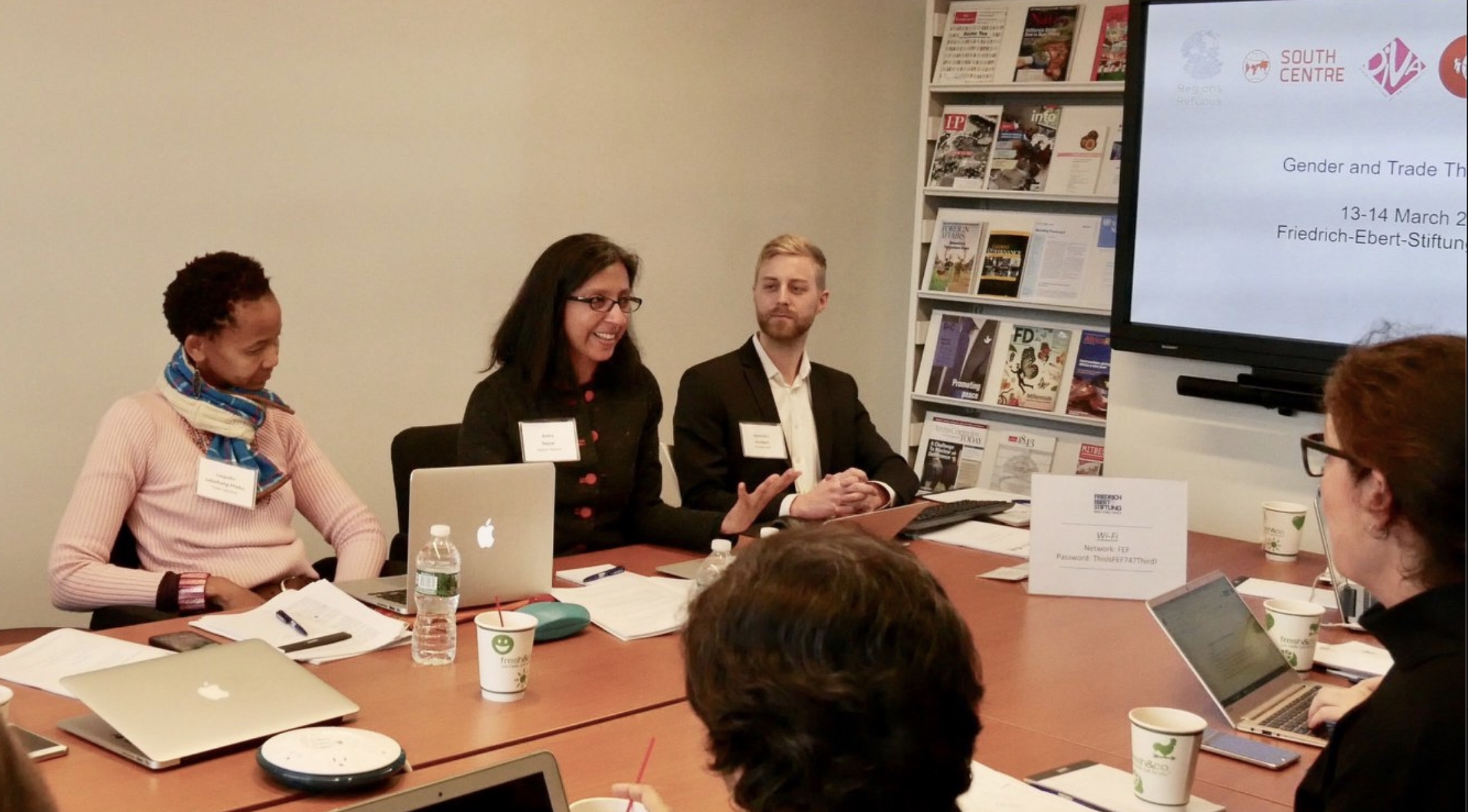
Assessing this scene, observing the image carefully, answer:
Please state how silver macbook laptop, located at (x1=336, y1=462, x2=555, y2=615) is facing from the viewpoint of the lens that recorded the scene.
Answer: facing away from the viewer and to the left of the viewer

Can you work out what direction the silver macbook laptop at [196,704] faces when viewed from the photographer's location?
facing away from the viewer and to the left of the viewer

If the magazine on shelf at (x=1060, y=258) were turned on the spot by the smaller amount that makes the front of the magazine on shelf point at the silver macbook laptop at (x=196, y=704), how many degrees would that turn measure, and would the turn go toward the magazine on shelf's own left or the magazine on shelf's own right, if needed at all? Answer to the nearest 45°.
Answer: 0° — it already faces it

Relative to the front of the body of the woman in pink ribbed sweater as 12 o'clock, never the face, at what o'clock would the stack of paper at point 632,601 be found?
The stack of paper is roughly at 12 o'clock from the woman in pink ribbed sweater.

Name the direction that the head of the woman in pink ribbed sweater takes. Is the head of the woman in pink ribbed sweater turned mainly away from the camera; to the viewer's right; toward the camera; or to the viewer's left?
to the viewer's right

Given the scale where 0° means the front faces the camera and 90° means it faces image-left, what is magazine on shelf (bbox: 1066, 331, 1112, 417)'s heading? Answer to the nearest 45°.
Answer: approximately 0°

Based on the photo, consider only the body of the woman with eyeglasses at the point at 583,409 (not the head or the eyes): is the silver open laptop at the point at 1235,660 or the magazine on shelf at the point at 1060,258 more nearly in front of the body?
the silver open laptop

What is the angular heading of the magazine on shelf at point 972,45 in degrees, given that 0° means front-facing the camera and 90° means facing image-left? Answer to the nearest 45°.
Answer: approximately 0°

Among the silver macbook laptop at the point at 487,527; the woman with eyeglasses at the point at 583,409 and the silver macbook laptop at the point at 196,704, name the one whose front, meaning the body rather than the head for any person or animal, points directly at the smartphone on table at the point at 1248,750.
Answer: the woman with eyeglasses
